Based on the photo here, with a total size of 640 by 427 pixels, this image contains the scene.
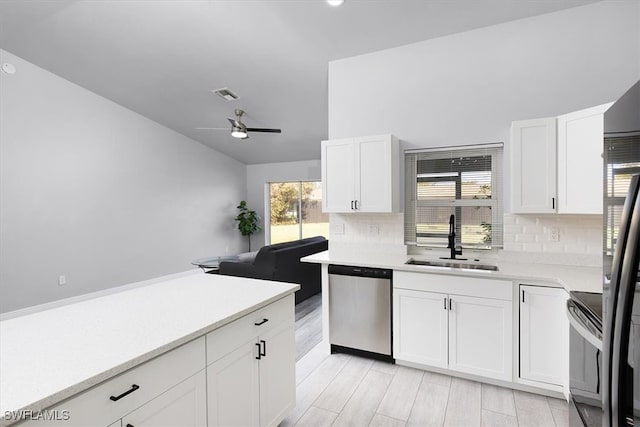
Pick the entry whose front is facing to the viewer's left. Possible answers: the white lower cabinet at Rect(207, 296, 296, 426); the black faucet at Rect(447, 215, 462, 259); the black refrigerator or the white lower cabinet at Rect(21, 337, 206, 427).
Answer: the black refrigerator

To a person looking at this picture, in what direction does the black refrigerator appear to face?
facing to the left of the viewer

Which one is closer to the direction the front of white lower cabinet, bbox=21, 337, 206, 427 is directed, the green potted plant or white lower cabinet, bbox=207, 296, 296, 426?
the white lower cabinet

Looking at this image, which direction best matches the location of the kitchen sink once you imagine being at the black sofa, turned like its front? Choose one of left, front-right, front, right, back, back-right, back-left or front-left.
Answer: back

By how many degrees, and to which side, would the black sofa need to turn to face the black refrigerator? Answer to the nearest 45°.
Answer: approximately 135° to its left

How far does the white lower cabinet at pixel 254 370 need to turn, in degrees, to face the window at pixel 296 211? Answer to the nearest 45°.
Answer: approximately 135° to its left

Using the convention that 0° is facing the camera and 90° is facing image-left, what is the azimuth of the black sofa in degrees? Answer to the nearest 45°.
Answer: approximately 135°
